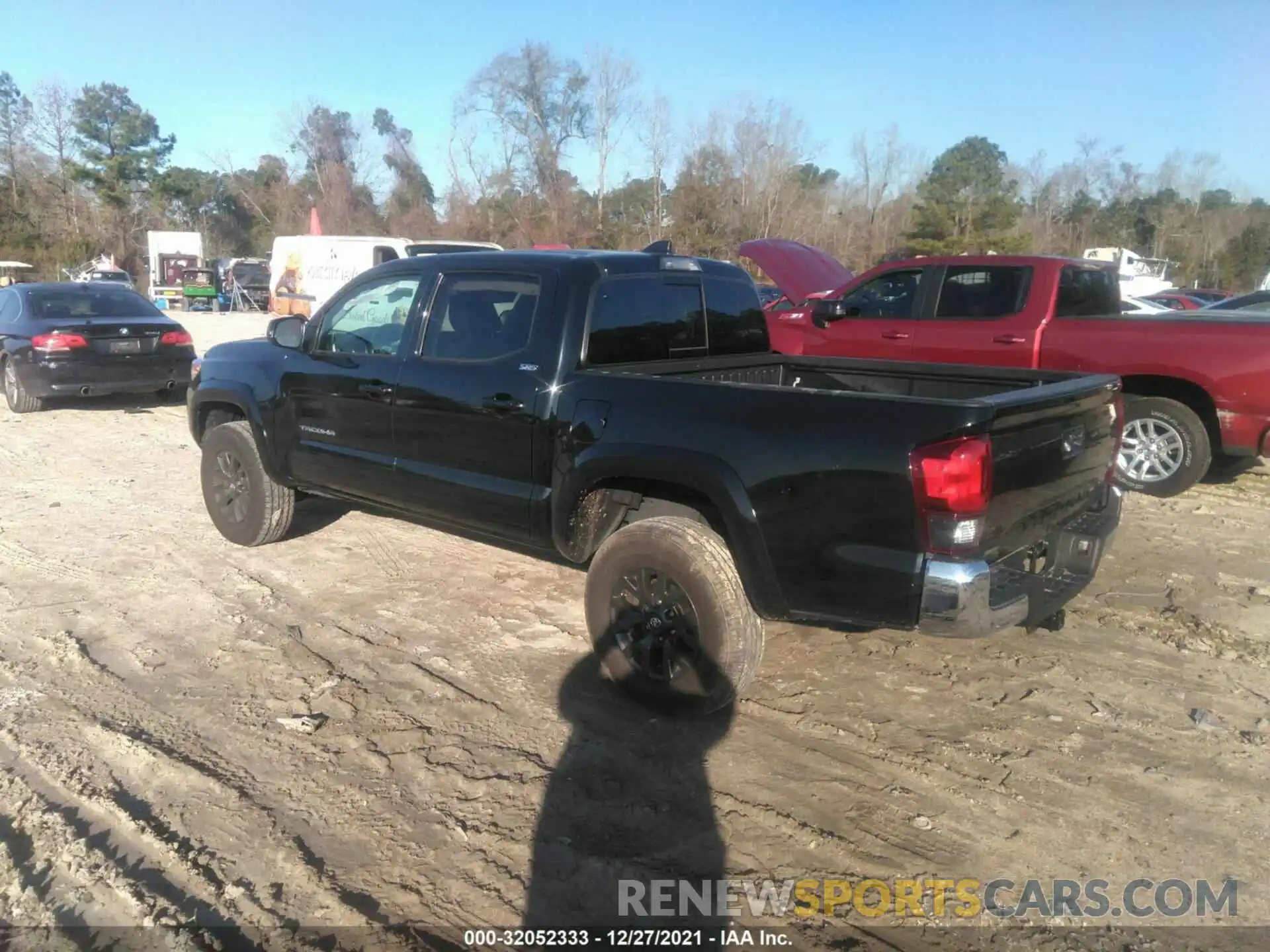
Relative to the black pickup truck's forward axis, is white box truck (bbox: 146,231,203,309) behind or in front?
in front

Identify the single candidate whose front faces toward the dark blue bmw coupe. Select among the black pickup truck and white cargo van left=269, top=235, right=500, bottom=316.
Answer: the black pickup truck

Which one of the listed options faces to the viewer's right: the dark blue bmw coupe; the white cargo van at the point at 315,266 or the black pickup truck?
the white cargo van

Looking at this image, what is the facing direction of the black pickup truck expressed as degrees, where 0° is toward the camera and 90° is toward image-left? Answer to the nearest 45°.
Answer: approximately 135°

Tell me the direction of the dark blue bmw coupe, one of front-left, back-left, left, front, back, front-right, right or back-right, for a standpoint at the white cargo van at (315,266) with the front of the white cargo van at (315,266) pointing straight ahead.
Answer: right

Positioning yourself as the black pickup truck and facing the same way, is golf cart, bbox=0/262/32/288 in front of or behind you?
in front

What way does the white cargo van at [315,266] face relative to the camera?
to the viewer's right

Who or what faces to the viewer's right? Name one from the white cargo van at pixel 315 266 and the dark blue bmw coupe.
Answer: the white cargo van

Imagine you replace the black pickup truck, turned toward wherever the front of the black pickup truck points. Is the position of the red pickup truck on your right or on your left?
on your right

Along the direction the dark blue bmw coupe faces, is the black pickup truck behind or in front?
behind

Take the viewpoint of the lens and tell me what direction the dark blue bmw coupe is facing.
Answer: facing away from the viewer and to the left of the viewer
